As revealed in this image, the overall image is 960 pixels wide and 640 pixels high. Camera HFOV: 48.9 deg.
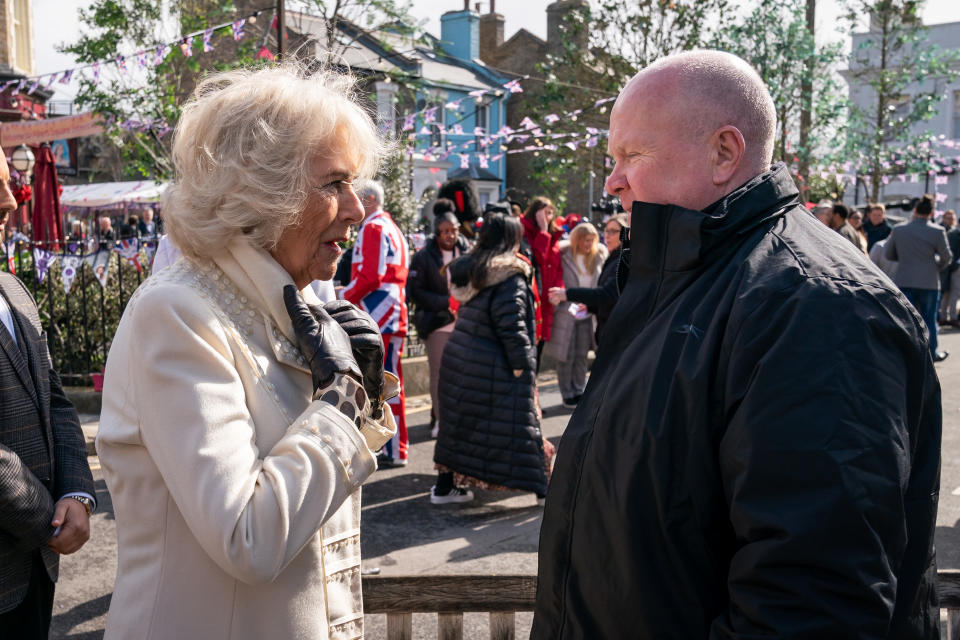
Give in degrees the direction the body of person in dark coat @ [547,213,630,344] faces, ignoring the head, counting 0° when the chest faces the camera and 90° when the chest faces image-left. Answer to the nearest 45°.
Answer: approximately 90°

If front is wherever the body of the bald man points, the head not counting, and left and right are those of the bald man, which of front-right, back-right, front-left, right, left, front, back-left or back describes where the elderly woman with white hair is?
front

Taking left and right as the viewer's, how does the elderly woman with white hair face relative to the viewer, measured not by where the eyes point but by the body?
facing to the right of the viewer

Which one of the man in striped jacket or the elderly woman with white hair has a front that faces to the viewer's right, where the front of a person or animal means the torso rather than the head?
the elderly woman with white hair

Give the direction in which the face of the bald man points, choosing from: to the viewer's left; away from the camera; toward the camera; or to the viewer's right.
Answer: to the viewer's left

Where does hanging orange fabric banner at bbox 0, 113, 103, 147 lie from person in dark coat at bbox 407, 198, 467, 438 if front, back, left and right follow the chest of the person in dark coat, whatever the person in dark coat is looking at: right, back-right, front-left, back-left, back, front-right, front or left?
back

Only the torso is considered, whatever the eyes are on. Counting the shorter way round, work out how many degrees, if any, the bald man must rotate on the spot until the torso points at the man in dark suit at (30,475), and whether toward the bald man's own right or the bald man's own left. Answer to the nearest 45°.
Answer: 0° — they already face them

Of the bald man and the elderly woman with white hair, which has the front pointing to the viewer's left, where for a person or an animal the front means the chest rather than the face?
the bald man

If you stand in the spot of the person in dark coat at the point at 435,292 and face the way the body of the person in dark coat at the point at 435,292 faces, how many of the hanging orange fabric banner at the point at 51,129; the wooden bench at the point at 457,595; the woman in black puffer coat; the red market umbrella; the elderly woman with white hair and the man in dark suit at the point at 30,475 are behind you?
2

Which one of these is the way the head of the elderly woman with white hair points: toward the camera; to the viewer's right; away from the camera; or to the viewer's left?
to the viewer's right

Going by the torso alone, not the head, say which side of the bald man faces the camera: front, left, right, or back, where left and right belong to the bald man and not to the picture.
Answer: left

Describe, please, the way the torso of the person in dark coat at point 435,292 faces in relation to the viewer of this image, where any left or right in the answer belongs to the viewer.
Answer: facing the viewer and to the right of the viewer
